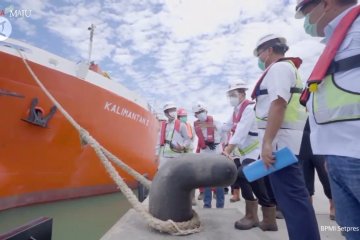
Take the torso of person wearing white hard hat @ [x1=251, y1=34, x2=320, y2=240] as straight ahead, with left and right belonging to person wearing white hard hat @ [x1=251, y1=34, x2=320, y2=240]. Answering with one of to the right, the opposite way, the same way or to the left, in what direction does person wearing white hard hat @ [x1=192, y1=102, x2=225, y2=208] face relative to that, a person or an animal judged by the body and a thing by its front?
to the left

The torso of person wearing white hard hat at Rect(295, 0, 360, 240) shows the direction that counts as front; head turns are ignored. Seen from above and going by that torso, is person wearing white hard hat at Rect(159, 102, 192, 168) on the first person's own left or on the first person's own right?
on the first person's own right

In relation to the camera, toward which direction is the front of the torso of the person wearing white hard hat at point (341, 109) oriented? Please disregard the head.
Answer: to the viewer's left

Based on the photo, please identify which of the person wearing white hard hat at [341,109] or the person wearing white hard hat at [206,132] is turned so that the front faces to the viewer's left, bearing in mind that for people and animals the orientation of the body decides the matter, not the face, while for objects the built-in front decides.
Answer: the person wearing white hard hat at [341,109]

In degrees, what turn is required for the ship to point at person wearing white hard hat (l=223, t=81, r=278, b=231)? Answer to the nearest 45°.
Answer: approximately 90° to its left

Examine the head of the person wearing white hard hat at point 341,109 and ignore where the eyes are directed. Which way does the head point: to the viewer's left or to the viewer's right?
to the viewer's left

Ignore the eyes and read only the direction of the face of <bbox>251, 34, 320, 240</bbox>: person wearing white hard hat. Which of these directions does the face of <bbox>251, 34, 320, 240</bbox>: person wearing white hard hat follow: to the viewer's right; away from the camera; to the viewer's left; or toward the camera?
to the viewer's left

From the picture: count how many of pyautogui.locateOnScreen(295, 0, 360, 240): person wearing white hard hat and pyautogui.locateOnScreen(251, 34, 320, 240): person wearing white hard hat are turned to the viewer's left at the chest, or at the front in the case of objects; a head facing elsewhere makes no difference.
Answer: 2

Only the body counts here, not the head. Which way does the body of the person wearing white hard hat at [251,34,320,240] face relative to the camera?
to the viewer's left
